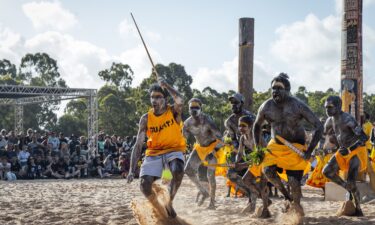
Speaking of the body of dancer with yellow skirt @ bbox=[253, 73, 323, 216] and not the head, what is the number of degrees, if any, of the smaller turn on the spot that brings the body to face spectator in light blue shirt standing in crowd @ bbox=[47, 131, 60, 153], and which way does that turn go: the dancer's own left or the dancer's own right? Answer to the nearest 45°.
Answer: approximately 90° to the dancer's own right

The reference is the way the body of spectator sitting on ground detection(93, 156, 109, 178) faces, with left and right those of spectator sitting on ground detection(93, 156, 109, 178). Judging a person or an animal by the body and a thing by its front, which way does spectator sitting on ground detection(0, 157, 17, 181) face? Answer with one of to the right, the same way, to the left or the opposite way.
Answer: the same way

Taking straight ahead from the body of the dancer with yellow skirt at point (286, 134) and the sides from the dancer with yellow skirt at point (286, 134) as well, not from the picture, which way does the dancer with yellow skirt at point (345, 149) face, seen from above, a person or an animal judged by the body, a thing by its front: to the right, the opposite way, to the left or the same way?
the same way

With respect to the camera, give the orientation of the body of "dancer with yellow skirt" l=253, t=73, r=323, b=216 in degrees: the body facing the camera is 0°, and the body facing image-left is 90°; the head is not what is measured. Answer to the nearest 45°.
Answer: approximately 45°

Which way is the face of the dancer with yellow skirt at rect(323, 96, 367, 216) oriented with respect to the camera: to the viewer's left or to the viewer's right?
to the viewer's left

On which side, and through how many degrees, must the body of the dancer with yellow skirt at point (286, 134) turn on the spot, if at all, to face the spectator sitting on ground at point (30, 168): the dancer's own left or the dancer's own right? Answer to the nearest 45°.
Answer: approximately 90° to the dancer's own right

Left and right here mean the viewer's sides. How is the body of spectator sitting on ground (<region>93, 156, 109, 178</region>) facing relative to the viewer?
facing the viewer and to the right of the viewer

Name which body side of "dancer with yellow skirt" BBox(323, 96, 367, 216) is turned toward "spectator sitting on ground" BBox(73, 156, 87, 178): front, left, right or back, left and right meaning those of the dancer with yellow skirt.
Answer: right

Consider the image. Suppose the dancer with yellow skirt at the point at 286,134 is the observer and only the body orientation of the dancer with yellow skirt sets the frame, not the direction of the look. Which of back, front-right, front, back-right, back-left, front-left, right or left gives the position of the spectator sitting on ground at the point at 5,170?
right

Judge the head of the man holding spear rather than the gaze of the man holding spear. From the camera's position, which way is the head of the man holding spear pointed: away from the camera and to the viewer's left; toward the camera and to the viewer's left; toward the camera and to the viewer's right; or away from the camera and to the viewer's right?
toward the camera and to the viewer's left

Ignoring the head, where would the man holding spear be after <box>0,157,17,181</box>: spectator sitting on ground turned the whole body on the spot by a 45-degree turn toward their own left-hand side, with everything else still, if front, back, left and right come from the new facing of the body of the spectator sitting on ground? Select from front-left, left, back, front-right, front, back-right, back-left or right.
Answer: right

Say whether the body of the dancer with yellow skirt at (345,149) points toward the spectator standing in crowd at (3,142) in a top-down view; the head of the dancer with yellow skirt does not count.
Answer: no

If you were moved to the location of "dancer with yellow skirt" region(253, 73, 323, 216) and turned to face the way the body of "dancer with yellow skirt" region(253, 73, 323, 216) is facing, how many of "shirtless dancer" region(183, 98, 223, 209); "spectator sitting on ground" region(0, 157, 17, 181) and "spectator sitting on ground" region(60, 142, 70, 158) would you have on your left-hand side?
0

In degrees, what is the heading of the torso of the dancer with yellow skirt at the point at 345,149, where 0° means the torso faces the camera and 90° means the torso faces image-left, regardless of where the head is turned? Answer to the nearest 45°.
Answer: approximately 45°

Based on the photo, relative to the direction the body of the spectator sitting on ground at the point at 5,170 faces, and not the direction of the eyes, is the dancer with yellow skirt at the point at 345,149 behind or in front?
in front

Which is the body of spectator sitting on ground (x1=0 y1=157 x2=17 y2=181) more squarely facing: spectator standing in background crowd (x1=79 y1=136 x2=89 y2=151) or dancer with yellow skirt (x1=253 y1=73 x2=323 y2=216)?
the dancer with yellow skirt

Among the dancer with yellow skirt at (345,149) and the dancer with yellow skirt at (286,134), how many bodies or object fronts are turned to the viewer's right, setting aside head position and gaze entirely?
0

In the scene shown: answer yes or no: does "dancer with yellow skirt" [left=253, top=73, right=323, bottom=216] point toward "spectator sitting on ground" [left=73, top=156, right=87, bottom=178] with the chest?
no

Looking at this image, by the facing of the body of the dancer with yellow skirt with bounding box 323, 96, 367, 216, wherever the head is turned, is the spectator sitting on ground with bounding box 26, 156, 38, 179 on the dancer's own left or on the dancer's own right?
on the dancer's own right

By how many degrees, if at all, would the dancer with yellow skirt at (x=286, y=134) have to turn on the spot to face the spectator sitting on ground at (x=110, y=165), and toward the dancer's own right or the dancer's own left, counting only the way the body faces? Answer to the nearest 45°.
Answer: approximately 90° to the dancer's own right
